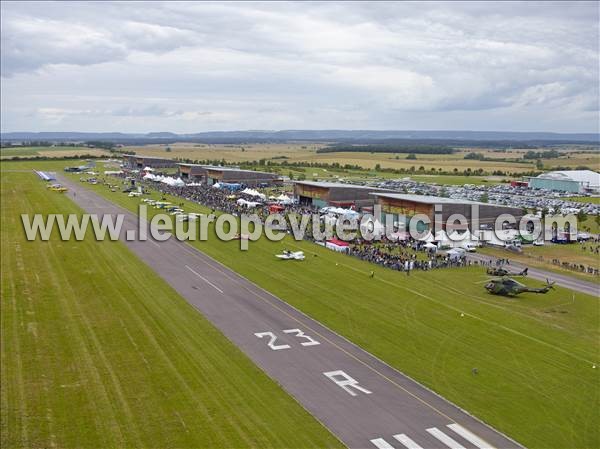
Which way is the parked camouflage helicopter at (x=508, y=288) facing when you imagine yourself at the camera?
facing to the left of the viewer
